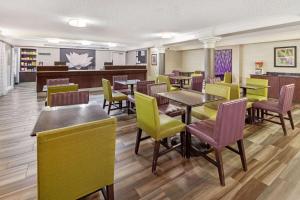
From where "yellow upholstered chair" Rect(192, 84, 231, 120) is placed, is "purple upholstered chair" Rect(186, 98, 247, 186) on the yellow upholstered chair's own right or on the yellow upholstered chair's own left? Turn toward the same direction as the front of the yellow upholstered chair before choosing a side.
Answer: on the yellow upholstered chair's own left

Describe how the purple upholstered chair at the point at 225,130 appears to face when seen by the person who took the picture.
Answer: facing away from the viewer and to the left of the viewer

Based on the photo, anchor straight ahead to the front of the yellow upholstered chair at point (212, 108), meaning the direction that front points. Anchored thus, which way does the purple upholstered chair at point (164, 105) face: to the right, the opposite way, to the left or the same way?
to the left

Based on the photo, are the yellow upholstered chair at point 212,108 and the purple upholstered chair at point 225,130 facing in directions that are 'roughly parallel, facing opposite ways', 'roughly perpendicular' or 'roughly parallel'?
roughly perpendicular

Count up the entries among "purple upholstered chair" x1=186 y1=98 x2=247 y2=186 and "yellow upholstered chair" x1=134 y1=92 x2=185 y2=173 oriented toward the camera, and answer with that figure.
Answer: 0

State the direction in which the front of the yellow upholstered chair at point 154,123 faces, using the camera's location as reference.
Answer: facing away from the viewer and to the right of the viewer

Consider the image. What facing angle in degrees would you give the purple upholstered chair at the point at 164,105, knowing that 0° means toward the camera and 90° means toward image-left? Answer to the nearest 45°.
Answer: approximately 315°

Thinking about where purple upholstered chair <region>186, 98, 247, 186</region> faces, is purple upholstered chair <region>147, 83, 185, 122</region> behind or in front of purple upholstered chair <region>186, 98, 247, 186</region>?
in front

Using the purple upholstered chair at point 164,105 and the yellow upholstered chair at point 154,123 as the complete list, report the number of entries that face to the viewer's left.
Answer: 0
